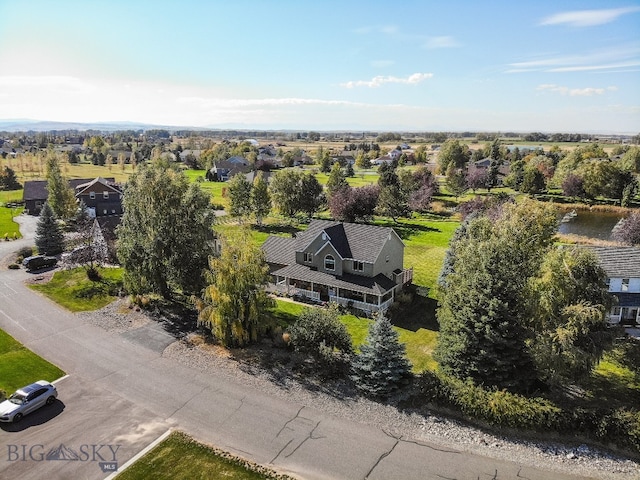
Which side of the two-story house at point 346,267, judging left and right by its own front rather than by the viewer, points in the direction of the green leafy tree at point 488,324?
left

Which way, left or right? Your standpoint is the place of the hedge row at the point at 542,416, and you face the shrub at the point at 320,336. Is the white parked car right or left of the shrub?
left

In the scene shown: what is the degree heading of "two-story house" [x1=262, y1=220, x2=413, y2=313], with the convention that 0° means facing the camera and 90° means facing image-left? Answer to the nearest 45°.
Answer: approximately 45°

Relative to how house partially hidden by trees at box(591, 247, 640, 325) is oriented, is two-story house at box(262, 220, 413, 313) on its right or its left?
on its right
